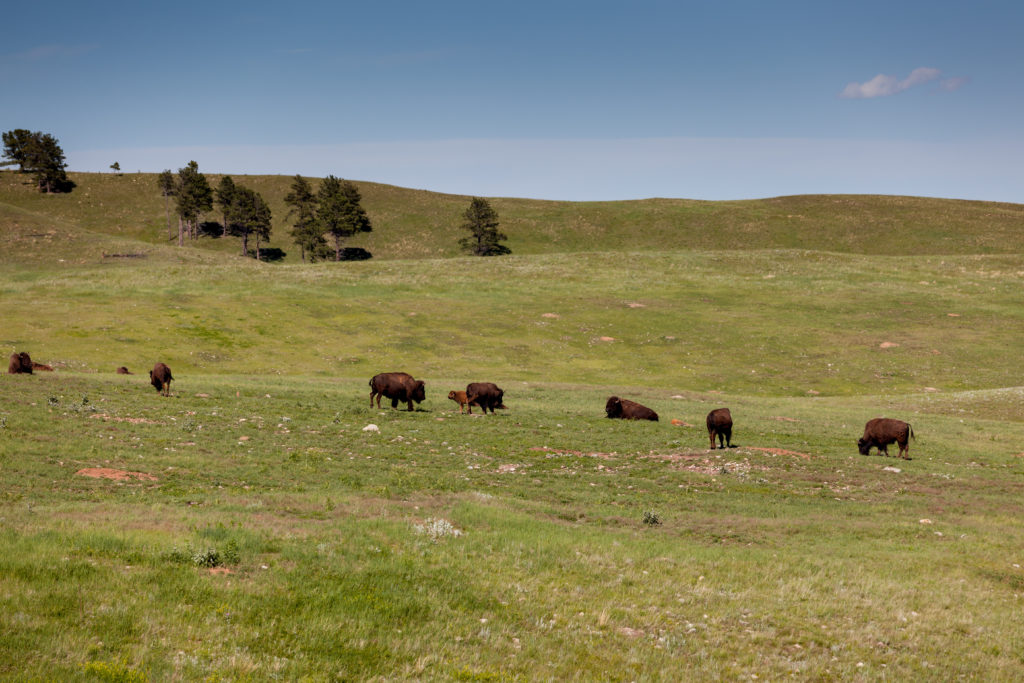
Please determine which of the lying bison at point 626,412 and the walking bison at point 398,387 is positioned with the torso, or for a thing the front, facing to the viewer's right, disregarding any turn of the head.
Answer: the walking bison

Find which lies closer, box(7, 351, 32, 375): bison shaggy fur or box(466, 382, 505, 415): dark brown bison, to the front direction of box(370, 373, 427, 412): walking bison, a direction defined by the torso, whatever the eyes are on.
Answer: the dark brown bison

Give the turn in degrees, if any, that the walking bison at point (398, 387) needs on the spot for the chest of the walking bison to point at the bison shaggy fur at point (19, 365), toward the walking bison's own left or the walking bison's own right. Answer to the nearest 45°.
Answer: approximately 180°

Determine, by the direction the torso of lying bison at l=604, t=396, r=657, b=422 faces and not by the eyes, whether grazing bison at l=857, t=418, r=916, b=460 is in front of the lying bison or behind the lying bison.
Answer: behind

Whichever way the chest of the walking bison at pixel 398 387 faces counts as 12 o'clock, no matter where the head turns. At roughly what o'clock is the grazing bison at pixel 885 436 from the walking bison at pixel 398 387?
the grazing bison at pixel 885 436 is roughly at 1 o'clock from the walking bison at pixel 398 387.

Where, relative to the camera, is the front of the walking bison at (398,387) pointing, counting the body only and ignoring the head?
to the viewer's right

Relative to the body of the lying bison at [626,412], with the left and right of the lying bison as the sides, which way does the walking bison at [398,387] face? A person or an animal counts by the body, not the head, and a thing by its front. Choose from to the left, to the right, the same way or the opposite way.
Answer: the opposite way

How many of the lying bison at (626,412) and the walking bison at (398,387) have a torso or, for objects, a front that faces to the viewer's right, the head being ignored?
1

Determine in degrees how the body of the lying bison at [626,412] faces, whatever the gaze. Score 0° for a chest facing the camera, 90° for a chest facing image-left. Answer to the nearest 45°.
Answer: approximately 90°

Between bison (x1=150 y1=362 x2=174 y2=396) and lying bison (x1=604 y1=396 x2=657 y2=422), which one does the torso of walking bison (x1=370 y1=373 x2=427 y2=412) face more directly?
the lying bison

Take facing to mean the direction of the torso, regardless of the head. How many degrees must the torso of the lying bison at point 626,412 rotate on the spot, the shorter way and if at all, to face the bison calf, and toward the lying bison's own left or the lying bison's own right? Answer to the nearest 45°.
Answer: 0° — it already faces it
